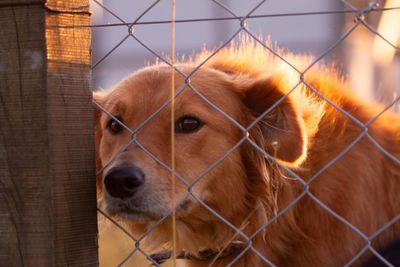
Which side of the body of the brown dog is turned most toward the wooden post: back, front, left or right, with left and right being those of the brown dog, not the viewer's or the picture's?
front

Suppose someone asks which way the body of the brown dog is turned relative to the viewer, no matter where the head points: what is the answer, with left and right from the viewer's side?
facing the viewer and to the left of the viewer
